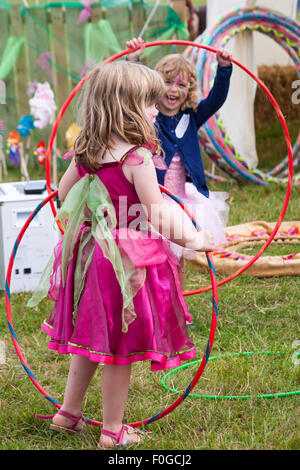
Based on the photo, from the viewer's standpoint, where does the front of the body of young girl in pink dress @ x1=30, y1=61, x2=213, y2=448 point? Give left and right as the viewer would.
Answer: facing away from the viewer and to the right of the viewer

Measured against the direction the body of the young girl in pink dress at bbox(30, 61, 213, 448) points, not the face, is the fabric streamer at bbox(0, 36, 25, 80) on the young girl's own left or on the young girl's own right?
on the young girl's own left

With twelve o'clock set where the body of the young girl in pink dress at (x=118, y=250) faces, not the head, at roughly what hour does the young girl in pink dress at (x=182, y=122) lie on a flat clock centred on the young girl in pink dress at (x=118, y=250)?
the young girl in pink dress at (x=182, y=122) is roughly at 11 o'clock from the young girl in pink dress at (x=118, y=250).

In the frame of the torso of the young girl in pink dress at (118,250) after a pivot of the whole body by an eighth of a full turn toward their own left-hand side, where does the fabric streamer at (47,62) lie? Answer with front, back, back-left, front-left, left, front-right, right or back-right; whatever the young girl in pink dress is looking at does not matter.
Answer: front

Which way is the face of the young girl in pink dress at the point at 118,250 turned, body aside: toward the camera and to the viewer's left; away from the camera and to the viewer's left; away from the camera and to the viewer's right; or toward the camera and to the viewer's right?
away from the camera and to the viewer's right

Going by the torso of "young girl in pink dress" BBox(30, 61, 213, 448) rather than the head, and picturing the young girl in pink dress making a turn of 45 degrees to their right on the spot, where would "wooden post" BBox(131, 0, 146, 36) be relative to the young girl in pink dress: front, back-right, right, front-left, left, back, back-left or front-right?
left

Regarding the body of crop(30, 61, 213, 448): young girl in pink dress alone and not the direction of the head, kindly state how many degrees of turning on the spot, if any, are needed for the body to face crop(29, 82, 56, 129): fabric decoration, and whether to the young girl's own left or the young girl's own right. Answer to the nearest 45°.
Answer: approximately 45° to the young girl's own left

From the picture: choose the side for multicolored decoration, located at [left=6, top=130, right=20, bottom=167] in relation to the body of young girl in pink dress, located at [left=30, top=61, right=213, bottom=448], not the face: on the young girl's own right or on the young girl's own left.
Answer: on the young girl's own left
